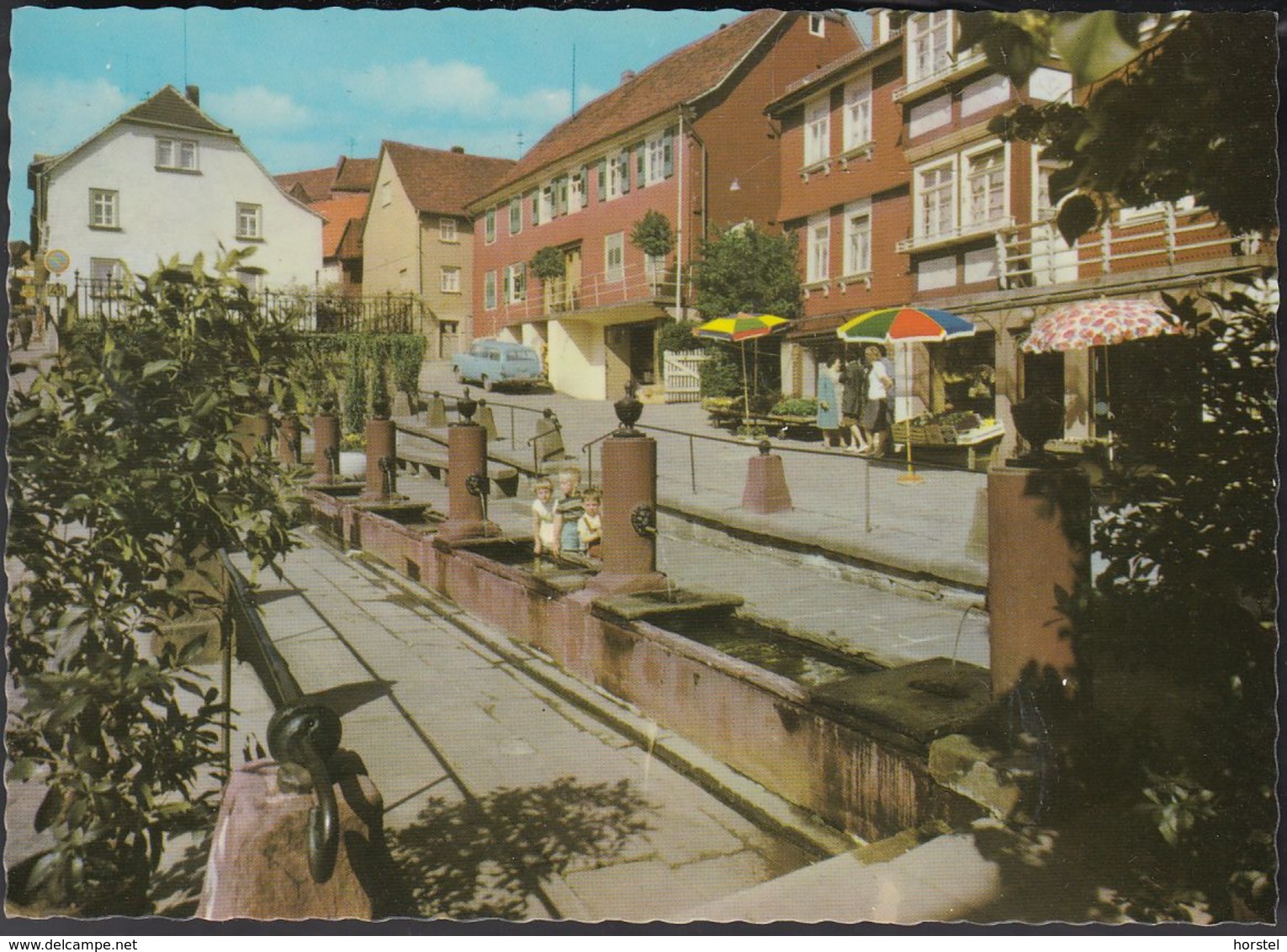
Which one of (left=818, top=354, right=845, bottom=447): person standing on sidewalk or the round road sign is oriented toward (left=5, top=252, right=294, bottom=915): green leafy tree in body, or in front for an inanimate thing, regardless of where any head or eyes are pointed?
the round road sign

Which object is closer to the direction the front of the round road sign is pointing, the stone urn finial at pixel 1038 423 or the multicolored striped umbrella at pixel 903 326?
the stone urn finial

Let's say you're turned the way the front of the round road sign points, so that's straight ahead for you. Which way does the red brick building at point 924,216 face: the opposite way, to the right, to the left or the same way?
to the right

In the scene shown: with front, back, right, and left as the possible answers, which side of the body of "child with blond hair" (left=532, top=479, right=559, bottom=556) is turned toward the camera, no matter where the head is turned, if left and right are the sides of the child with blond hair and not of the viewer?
front

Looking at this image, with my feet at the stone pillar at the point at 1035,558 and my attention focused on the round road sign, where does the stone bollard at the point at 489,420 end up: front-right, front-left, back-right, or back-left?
front-right

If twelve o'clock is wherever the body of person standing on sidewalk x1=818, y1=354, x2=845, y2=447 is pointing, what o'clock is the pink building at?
The pink building is roughly at 5 o'clock from the person standing on sidewalk.

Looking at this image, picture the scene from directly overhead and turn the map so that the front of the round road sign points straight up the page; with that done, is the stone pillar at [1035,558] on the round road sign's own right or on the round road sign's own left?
on the round road sign's own left

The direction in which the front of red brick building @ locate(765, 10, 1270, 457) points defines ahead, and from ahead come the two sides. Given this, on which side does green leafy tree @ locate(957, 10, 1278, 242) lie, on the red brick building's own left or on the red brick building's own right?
on the red brick building's own left

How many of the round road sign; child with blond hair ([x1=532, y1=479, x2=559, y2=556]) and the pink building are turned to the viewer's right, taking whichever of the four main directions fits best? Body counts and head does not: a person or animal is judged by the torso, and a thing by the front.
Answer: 0

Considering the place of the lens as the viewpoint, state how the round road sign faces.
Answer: facing the viewer

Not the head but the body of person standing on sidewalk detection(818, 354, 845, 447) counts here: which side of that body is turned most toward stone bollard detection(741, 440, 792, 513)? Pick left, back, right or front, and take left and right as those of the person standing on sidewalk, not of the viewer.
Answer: right

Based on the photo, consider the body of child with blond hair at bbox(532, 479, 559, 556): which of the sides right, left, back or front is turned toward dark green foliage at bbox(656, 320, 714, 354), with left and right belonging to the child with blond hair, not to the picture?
back
